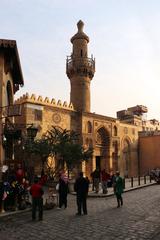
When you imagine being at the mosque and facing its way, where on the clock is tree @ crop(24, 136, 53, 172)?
The tree is roughly at 2 o'clock from the mosque.

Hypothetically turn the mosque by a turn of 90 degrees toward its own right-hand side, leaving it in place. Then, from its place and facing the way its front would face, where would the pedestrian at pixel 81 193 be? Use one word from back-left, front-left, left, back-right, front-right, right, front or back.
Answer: front-left
